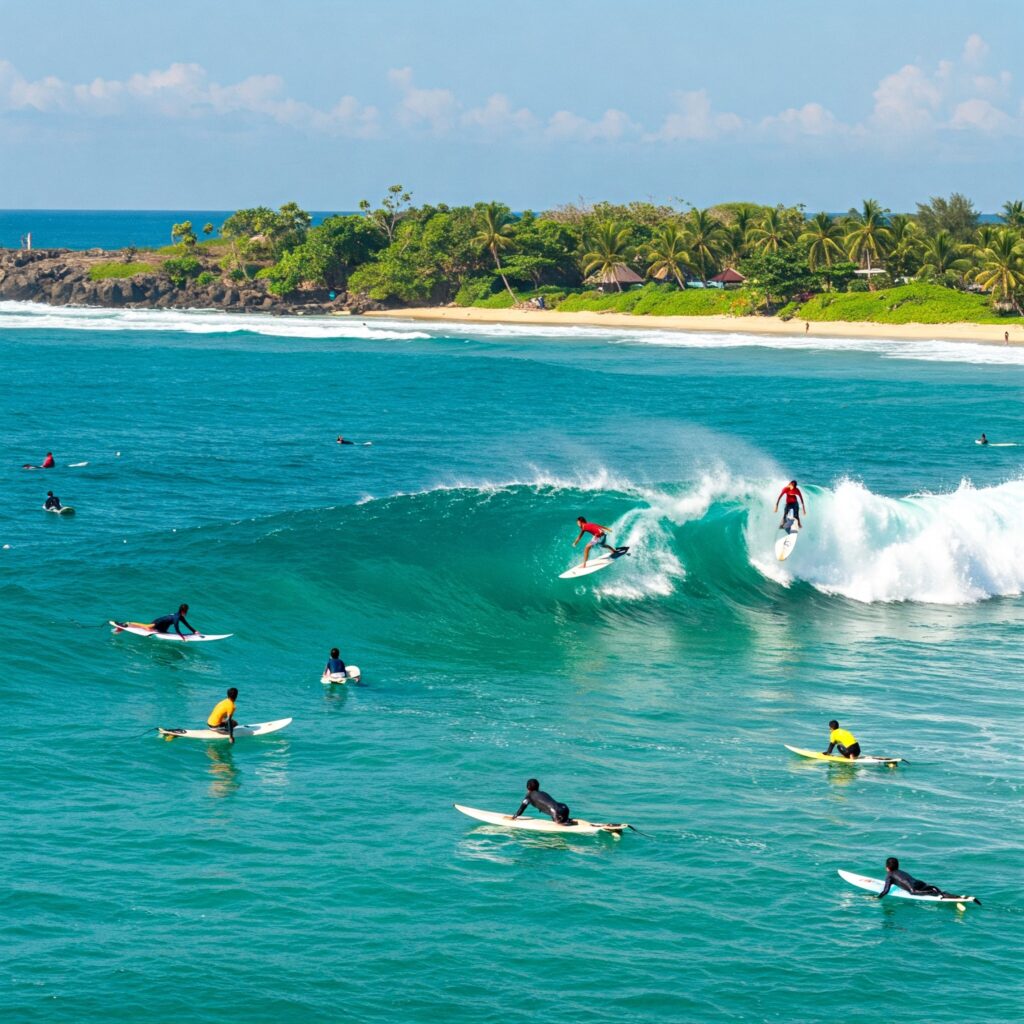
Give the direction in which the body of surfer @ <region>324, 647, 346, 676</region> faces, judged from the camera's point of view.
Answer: away from the camera

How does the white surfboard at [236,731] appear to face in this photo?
to the viewer's right

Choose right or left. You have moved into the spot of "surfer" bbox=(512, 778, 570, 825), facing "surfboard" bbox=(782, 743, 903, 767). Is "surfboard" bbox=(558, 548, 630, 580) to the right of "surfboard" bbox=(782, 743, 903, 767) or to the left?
left

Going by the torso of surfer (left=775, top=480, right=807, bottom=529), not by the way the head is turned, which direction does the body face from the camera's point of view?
toward the camera

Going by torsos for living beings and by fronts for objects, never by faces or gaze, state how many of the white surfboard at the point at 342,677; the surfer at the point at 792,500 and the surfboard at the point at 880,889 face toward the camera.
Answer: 1

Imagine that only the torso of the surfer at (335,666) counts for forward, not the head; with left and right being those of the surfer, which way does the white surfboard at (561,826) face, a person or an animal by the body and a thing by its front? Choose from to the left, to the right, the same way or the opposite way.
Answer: to the left

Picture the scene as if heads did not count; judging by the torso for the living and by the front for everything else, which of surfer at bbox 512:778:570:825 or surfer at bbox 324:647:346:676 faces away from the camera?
surfer at bbox 324:647:346:676

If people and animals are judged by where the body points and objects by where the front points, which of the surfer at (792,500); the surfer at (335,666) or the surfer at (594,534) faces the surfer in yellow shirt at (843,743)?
the surfer at (792,500)

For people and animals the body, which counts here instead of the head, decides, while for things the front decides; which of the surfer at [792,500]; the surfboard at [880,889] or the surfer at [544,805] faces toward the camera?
the surfer at [792,500]

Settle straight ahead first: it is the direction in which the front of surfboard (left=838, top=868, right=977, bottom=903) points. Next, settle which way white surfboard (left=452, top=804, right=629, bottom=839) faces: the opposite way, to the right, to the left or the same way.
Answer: the same way

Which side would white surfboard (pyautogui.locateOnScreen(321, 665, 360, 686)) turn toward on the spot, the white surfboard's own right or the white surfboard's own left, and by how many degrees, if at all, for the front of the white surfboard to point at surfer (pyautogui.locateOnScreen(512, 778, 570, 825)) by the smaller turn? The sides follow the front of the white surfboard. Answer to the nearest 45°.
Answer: approximately 90° to the white surfboard's own right

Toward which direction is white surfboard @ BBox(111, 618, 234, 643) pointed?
to the viewer's right

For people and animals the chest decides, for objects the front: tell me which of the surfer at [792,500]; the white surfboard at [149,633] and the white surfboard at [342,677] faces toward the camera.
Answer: the surfer

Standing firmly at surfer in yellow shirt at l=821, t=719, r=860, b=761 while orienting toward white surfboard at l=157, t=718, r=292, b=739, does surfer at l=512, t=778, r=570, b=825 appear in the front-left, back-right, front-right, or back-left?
front-left

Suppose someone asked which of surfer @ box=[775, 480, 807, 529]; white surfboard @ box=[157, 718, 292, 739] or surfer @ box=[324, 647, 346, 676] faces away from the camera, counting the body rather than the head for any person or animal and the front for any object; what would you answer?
surfer @ box=[324, 647, 346, 676]

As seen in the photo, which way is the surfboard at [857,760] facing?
to the viewer's left

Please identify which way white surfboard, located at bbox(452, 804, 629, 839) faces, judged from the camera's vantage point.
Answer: facing to the left of the viewer
